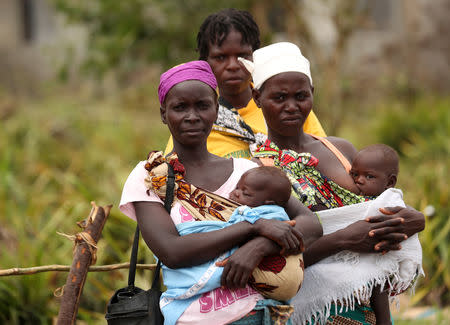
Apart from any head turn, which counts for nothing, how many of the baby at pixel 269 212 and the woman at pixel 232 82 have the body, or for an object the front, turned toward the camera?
1

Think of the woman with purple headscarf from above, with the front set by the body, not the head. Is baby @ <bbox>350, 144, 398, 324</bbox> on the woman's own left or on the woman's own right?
on the woman's own left

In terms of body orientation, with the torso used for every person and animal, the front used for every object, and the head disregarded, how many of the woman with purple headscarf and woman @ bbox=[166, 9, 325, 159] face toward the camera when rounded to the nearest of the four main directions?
2

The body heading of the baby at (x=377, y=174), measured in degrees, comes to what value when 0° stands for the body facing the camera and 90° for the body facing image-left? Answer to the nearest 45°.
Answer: approximately 45°

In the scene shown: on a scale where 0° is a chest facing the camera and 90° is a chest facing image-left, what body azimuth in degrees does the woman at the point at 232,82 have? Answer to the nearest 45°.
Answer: approximately 0°
